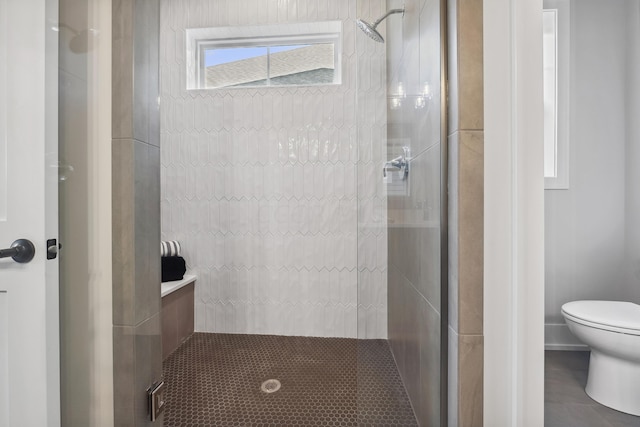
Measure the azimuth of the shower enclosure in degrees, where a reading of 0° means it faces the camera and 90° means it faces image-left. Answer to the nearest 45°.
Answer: approximately 0°

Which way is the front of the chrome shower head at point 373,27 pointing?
to the viewer's left

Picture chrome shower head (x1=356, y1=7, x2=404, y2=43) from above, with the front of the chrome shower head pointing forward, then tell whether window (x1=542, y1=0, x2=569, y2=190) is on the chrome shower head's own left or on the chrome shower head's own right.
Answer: on the chrome shower head's own left

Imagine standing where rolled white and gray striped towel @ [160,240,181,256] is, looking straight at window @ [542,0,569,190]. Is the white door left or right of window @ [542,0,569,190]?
right

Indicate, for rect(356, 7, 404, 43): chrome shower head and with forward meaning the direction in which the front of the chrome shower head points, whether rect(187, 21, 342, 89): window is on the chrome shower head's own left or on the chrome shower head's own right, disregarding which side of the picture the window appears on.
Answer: on the chrome shower head's own right
